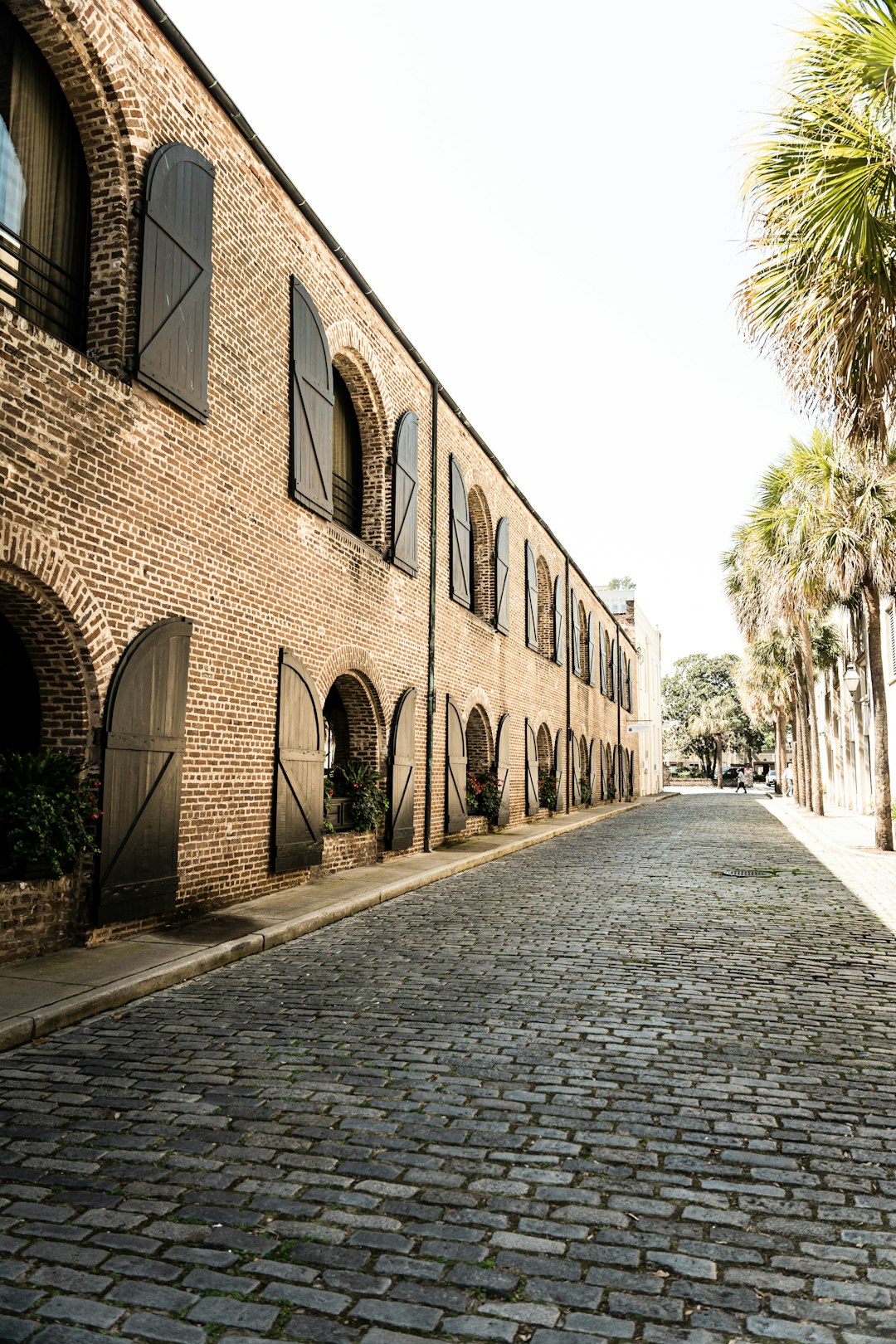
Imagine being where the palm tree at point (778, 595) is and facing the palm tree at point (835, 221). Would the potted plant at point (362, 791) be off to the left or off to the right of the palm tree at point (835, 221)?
right

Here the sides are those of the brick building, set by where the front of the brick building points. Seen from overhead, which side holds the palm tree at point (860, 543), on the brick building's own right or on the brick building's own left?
on the brick building's own left

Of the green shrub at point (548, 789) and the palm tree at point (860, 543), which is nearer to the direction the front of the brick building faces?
the palm tree

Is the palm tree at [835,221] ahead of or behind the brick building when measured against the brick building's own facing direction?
ahead

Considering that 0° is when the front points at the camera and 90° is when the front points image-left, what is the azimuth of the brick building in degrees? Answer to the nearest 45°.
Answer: approximately 315°
